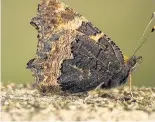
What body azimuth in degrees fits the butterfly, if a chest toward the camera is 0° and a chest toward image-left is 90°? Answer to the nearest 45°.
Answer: approximately 270°
